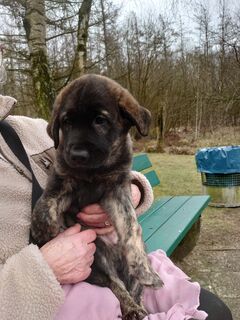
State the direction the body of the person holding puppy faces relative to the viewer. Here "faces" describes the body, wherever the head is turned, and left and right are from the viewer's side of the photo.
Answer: facing the viewer and to the right of the viewer
